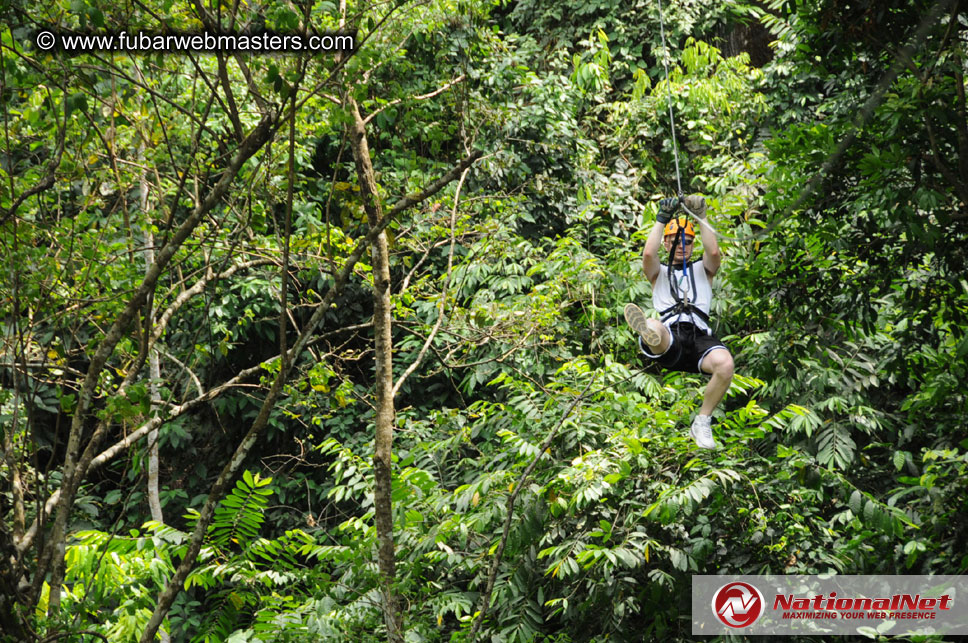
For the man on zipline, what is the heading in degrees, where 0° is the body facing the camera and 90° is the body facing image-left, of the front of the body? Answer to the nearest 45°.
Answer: approximately 0°

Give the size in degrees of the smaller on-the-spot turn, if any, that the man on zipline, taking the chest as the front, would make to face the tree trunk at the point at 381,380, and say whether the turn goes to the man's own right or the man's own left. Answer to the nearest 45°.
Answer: approximately 90° to the man's own right
